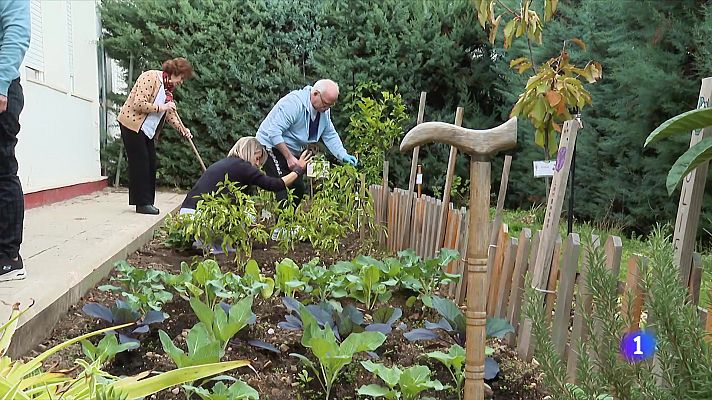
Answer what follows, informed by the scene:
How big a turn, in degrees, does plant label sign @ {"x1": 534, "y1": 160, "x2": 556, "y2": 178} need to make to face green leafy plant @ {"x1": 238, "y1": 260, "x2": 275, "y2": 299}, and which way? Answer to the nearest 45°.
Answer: approximately 45° to its right

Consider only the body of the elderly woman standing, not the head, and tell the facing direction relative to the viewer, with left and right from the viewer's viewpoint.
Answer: facing to the right of the viewer

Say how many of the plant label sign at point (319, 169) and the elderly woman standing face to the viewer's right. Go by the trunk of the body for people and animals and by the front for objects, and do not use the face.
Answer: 1

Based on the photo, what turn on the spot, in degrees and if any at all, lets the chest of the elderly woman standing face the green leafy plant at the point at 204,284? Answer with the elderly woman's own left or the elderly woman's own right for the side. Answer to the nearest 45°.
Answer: approximately 90° to the elderly woman's own right

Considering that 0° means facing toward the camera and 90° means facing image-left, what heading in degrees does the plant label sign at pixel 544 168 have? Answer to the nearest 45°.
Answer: approximately 0°

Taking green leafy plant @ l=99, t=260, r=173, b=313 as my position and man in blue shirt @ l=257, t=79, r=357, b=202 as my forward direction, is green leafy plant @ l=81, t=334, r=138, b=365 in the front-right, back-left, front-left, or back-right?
back-right

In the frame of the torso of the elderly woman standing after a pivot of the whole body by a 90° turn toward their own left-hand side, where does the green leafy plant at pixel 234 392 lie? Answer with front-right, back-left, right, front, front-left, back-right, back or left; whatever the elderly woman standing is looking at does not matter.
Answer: back
